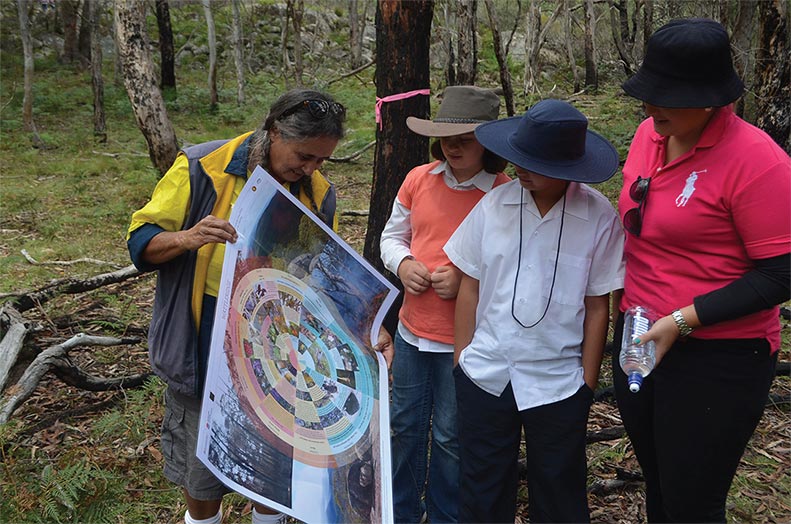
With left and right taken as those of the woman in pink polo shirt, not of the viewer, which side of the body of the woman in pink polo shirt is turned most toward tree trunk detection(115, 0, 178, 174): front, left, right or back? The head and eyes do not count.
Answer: right

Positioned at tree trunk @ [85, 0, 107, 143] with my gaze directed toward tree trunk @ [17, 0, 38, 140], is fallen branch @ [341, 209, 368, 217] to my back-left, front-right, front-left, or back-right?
back-left

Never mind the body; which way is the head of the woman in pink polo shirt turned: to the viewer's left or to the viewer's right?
to the viewer's left

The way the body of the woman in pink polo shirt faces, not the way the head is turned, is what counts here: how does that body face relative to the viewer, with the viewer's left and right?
facing the viewer and to the left of the viewer

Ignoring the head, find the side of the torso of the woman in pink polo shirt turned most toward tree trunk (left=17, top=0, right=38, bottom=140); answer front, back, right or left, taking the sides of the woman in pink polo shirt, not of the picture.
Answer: right

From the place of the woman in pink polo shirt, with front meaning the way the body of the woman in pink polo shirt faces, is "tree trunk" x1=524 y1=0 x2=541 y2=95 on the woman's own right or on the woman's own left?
on the woman's own right

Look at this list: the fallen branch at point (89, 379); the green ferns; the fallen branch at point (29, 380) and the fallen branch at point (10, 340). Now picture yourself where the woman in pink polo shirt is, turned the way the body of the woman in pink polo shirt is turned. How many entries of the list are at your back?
0

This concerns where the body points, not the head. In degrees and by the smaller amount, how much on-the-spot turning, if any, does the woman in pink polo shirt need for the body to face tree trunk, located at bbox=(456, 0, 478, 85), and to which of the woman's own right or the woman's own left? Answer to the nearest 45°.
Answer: approximately 90° to the woman's own right

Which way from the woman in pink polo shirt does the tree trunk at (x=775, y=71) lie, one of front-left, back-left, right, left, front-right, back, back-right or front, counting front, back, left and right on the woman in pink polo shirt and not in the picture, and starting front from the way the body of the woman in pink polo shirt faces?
back-right
